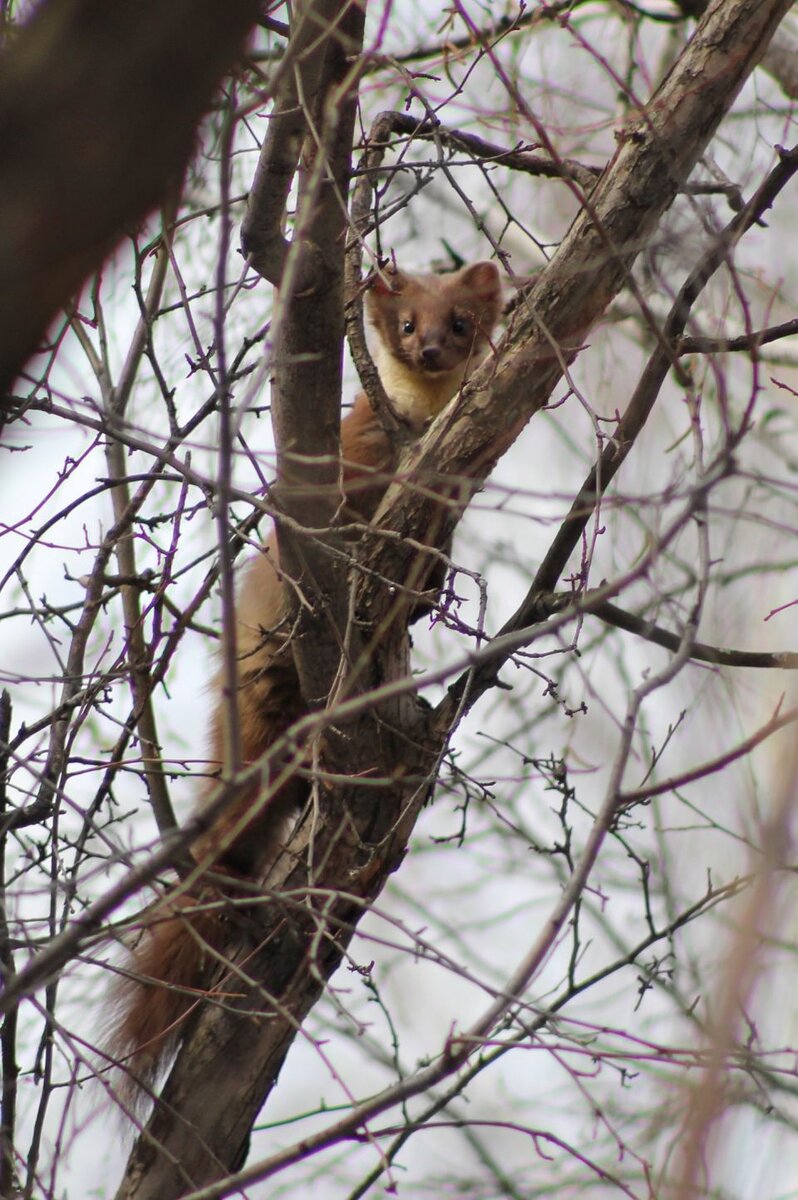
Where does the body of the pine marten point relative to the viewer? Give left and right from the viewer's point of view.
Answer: facing the viewer and to the right of the viewer
